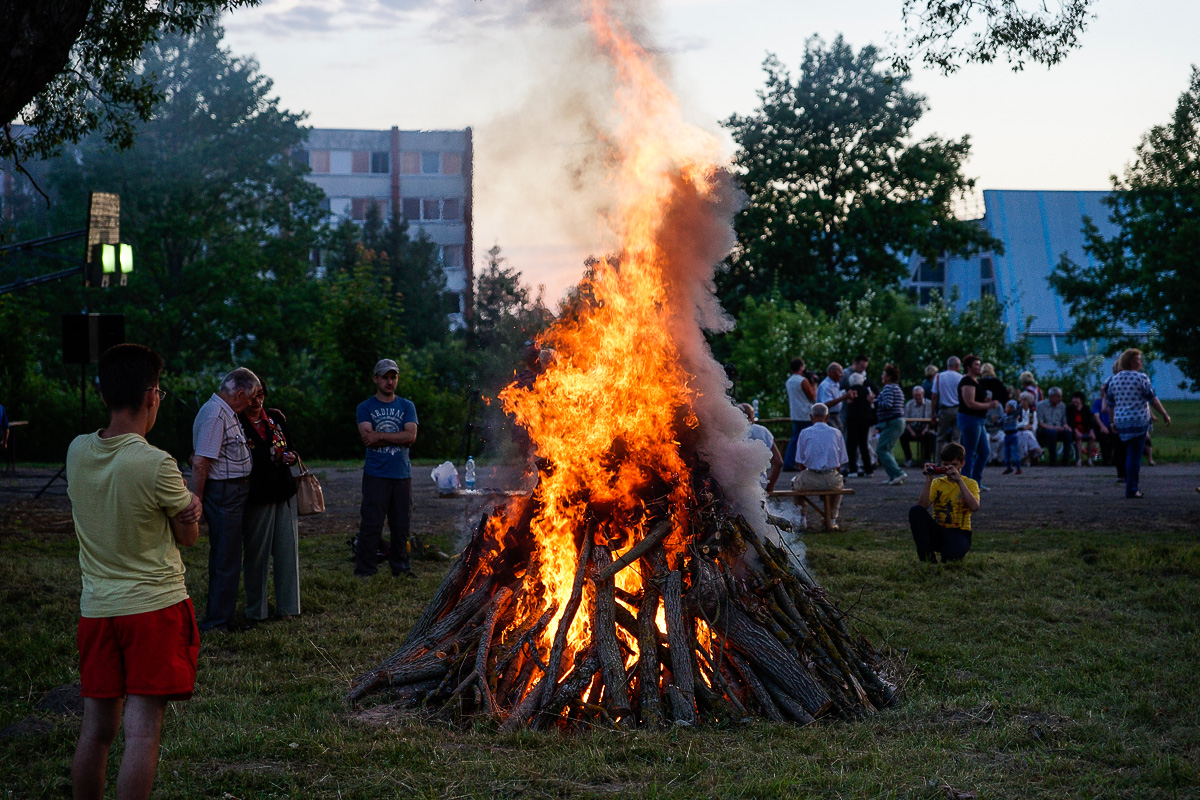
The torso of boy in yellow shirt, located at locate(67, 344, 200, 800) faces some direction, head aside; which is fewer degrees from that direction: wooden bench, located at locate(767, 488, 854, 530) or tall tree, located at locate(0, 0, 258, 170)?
the wooden bench

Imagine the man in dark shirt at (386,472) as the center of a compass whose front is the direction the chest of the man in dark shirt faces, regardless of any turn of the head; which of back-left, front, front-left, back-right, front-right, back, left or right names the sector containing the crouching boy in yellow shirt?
left

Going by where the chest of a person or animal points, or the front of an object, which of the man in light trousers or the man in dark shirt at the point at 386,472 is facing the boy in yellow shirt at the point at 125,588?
the man in dark shirt

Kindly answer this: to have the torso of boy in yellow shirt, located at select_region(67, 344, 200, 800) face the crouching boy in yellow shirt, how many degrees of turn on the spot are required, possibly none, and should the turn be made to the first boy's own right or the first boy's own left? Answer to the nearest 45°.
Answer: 0° — they already face them

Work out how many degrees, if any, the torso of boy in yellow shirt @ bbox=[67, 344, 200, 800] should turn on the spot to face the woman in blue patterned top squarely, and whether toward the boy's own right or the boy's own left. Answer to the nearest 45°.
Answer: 0° — they already face them

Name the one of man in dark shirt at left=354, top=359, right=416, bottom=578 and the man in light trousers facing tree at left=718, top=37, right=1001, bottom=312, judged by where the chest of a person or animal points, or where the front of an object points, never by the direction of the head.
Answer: the man in light trousers

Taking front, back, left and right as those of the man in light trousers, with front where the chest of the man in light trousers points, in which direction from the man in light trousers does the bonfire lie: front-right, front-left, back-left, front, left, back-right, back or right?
back

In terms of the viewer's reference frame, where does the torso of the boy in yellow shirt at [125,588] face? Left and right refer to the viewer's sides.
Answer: facing away from the viewer and to the right of the viewer

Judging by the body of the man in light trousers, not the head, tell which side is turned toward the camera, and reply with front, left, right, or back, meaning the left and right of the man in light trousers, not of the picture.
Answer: back

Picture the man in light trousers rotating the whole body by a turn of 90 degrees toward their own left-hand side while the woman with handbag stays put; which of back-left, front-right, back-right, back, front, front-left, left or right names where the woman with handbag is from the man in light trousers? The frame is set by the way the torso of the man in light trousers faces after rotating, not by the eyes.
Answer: front-left

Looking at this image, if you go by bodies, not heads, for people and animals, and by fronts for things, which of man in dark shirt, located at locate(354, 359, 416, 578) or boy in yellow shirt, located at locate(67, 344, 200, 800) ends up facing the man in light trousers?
the boy in yellow shirt

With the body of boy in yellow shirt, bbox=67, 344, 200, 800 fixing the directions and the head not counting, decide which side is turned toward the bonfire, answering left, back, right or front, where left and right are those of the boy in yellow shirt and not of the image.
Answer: front

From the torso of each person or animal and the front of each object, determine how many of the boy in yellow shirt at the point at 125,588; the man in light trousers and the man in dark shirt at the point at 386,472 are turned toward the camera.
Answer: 1
